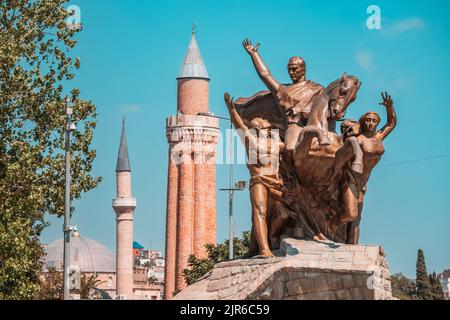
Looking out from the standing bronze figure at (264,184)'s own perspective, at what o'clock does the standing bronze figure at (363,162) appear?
the standing bronze figure at (363,162) is roughly at 9 o'clock from the standing bronze figure at (264,184).

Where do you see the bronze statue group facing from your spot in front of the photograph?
facing the viewer and to the right of the viewer

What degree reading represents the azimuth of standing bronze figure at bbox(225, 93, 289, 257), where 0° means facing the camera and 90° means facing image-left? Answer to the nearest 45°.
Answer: approximately 0°

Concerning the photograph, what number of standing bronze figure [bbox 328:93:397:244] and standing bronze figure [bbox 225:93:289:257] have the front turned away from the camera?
0

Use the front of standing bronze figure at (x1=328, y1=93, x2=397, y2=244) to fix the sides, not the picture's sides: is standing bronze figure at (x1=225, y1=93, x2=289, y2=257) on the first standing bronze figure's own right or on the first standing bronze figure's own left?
on the first standing bronze figure's own right
